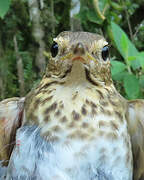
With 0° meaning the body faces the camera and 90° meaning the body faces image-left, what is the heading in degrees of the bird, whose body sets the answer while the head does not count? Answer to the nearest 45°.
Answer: approximately 0°

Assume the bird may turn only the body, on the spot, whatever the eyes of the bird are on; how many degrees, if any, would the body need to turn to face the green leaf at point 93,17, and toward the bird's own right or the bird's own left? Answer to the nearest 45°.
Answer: approximately 180°

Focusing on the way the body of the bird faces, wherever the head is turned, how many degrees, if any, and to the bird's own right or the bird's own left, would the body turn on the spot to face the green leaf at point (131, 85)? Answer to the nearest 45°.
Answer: approximately 135° to the bird's own left

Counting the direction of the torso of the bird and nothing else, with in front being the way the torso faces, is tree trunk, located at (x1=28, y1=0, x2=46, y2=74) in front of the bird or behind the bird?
behind

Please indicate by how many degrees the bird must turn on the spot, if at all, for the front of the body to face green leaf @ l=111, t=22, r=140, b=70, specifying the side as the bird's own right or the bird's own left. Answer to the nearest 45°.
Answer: approximately 135° to the bird's own left
